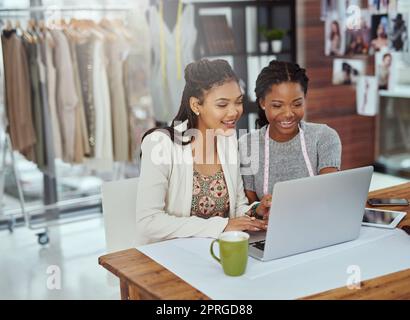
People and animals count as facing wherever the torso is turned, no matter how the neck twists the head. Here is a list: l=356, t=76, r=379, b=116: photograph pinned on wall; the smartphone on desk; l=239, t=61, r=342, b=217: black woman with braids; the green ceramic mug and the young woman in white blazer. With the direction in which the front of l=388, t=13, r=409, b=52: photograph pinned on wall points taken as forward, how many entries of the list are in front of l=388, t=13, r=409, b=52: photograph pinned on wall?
4

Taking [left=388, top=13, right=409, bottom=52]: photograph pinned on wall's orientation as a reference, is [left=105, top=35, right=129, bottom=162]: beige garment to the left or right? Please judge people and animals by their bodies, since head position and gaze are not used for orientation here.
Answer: on its right

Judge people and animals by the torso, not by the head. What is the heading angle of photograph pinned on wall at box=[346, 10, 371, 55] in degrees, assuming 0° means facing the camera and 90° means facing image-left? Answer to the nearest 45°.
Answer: approximately 0°

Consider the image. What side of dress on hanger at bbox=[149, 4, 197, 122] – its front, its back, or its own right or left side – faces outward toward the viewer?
front

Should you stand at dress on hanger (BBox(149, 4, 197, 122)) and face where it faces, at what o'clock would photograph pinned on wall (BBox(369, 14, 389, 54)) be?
The photograph pinned on wall is roughly at 8 o'clock from the dress on hanger.

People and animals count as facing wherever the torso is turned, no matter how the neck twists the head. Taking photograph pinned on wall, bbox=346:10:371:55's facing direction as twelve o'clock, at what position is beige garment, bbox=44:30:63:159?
The beige garment is roughly at 2 o'clock from the photograph pinned on wall.

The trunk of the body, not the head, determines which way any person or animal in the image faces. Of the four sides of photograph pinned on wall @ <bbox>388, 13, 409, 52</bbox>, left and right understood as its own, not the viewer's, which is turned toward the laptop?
front

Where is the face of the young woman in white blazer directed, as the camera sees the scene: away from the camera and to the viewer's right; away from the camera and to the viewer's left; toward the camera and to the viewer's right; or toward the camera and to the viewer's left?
toward the camera and to the viewer's right

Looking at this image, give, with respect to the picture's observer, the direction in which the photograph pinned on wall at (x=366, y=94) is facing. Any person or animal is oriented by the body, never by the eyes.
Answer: facing the viewer

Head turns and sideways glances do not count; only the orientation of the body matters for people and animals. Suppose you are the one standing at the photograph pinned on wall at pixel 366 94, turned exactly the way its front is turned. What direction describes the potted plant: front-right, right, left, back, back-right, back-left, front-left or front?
front-right

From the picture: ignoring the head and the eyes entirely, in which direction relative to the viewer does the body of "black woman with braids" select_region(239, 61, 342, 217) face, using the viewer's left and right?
facing the viewer

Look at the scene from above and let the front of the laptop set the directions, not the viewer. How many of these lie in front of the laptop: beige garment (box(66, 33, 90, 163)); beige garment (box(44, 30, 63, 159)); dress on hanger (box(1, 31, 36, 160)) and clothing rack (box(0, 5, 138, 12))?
4

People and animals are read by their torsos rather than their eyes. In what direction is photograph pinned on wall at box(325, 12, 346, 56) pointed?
toward the camera

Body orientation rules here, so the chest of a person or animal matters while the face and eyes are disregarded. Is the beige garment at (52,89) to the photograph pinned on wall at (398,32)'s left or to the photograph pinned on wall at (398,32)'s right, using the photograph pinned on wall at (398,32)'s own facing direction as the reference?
on its right
